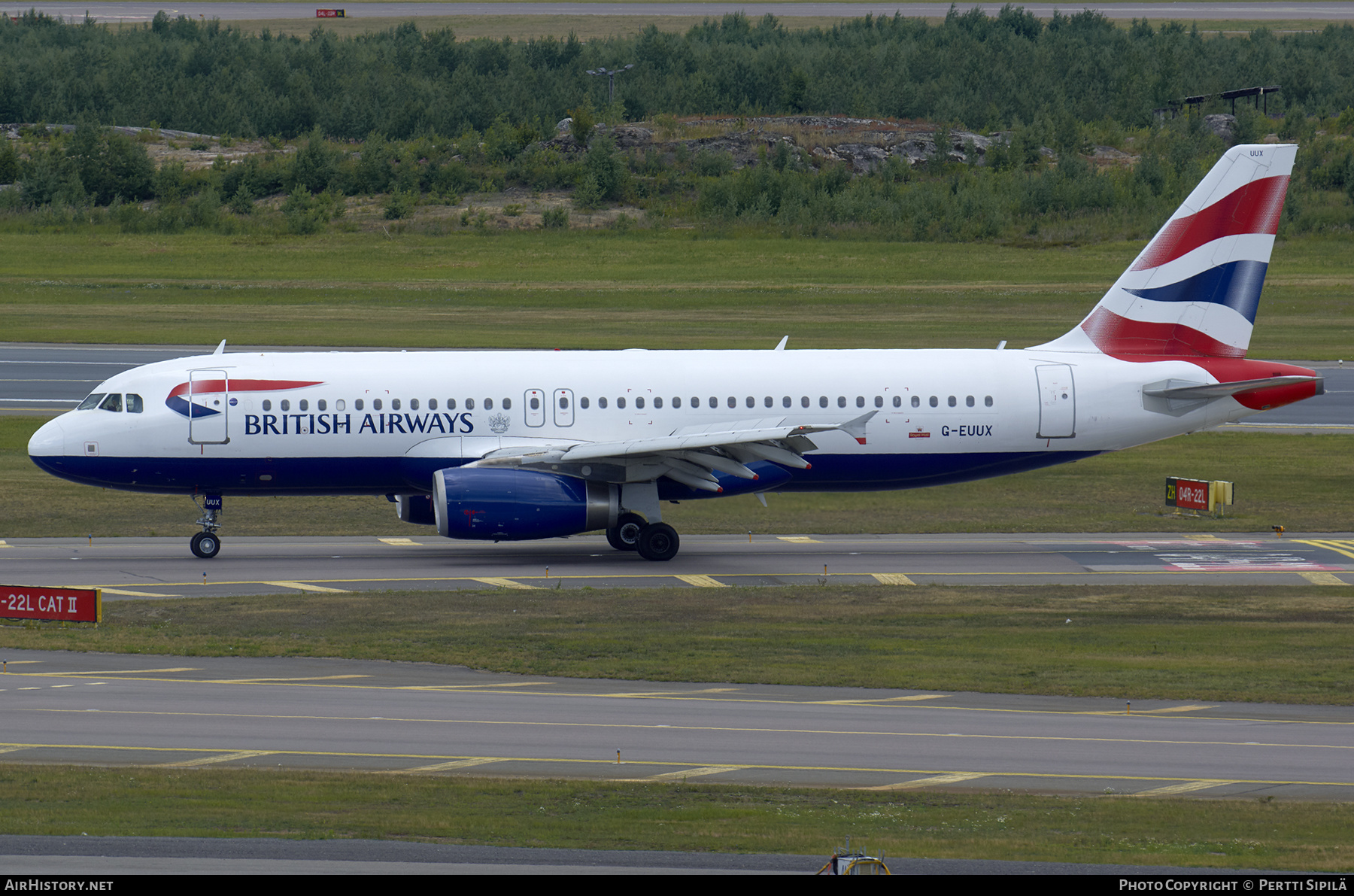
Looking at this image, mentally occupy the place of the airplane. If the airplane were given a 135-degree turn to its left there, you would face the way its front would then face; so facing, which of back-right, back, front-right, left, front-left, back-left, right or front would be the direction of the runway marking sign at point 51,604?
right

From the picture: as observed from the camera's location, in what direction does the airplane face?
facing to the left of the viewer
